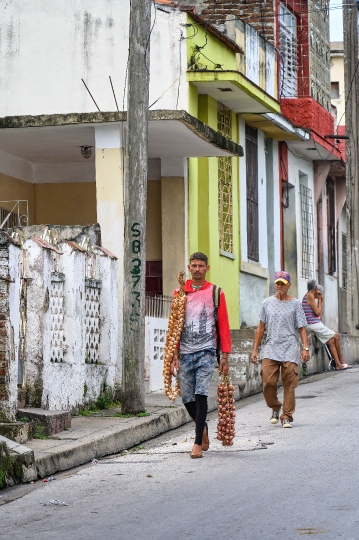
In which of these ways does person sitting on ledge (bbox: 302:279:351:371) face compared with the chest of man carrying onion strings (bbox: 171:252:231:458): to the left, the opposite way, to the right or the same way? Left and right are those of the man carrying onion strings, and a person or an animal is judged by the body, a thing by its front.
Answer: to the left

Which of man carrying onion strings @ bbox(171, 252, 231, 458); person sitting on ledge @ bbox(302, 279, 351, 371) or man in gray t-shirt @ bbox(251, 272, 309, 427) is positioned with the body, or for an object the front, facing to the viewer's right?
the person sitting on ledge

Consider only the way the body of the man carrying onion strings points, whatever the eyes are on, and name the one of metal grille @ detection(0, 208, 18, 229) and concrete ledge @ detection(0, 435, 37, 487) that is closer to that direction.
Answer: the concrete ledge

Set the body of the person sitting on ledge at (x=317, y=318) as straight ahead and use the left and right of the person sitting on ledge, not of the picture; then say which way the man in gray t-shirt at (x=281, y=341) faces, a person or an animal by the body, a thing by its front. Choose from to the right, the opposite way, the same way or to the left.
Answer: to the right

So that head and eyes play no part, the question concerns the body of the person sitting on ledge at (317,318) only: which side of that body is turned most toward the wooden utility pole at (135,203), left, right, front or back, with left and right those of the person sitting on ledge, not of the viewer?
right

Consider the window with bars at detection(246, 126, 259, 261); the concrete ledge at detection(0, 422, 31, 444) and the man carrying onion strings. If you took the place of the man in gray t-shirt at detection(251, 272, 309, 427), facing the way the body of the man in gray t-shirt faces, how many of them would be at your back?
1

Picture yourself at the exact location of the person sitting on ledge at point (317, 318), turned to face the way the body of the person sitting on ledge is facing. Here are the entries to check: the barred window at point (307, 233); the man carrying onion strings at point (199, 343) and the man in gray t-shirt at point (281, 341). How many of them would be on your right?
2

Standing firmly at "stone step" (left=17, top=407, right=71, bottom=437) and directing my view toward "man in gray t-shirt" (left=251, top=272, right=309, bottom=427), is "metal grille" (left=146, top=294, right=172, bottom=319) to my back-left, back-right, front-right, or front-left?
front-left

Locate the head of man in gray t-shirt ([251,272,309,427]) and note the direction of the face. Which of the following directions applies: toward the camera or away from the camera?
toward the camera

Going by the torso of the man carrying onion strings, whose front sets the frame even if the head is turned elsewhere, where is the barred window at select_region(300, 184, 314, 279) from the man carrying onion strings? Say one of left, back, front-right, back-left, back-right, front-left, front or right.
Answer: back

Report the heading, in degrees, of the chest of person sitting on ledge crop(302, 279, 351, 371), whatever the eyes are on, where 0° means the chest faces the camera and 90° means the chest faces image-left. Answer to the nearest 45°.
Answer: approximately 270°

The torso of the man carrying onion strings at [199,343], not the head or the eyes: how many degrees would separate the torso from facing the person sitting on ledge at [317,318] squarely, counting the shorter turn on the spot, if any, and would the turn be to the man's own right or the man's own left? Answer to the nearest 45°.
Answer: approximately 180°

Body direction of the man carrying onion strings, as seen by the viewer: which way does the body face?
toward the camera

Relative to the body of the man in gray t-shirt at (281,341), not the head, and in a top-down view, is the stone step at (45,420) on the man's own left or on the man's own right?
on the man's own right
